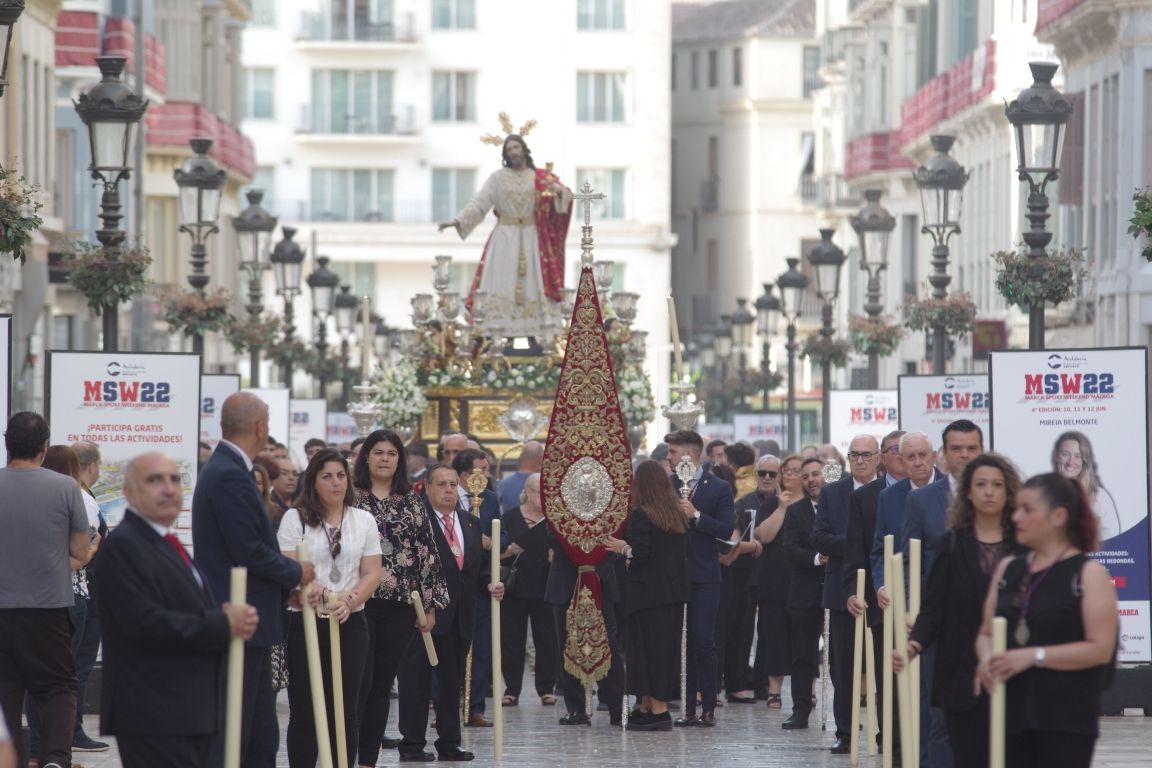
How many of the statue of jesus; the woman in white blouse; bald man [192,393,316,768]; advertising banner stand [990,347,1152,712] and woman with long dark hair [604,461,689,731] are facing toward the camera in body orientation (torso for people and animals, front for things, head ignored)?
3

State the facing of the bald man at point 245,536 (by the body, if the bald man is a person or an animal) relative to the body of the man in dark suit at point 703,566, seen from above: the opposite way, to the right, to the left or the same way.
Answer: the opposite way

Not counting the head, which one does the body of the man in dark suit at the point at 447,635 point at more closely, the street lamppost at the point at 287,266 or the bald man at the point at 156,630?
the bald man

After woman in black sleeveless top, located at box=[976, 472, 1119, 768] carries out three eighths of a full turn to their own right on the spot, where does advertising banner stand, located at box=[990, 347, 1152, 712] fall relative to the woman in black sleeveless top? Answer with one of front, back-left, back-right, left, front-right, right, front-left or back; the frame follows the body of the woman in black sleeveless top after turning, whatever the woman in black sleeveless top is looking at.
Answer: front

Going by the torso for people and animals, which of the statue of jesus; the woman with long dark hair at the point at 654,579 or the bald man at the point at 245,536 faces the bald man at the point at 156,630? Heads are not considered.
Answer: the statue of jesus

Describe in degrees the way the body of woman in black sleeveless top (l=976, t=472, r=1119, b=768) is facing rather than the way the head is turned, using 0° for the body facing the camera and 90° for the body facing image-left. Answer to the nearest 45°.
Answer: approximately 45°
